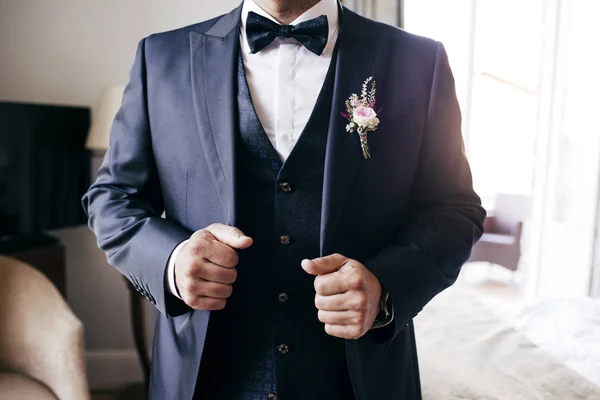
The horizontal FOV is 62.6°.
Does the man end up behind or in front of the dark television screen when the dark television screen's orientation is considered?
in front

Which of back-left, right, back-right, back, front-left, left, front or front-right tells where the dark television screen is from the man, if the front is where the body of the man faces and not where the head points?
back-right

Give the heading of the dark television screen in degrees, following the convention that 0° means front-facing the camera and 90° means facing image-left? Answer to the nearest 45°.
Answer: approximately 315°

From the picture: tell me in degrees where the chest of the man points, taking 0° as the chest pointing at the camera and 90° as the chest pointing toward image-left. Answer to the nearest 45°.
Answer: approximately 0°

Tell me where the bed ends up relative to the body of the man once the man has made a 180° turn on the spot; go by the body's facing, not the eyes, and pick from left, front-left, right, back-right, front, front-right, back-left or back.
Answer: front-right
